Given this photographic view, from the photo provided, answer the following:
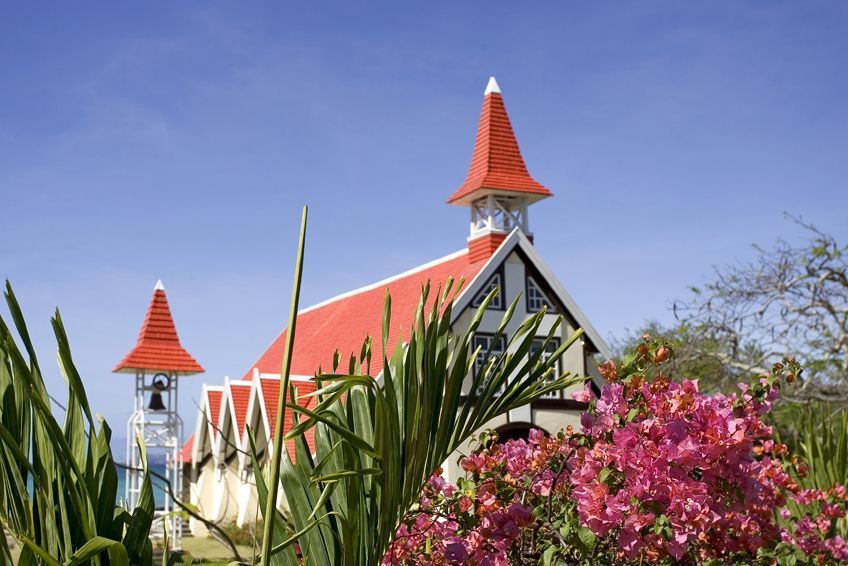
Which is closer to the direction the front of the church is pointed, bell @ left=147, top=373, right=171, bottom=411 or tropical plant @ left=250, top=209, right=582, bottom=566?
the tropical plant

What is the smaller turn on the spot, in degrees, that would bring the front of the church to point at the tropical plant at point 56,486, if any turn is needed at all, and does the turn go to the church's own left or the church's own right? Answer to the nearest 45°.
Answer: approximately 45° to the church's own right

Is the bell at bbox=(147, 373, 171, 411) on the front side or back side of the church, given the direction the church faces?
on the back side

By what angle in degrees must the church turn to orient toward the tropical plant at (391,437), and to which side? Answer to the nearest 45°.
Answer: approximately 45° to its right

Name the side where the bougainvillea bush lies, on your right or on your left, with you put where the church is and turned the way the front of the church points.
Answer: on your right

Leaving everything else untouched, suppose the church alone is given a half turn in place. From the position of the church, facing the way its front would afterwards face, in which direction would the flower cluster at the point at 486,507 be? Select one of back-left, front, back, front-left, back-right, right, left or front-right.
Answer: back-left

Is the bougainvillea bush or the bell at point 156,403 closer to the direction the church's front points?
the bougainvillea bush

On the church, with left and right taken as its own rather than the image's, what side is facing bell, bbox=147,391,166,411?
back

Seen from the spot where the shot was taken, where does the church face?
facing the viewer and to the right of the viewer
